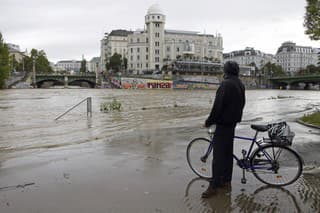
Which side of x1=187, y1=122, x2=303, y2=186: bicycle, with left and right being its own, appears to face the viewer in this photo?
left

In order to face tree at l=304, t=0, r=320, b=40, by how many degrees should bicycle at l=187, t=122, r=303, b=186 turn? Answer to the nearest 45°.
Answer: approximately 90° to its right

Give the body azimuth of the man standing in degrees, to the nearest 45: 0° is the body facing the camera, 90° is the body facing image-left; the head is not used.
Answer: approximately 135°

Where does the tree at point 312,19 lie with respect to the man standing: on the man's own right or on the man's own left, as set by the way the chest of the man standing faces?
on the man's own right
